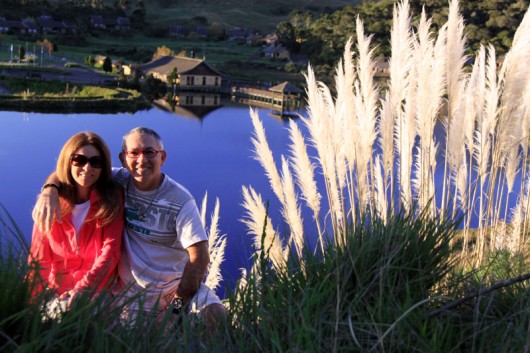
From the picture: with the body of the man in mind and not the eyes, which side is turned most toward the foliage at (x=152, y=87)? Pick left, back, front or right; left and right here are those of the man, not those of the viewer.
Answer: back

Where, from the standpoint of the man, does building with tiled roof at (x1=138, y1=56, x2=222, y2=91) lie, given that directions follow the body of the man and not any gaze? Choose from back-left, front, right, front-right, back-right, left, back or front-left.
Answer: back

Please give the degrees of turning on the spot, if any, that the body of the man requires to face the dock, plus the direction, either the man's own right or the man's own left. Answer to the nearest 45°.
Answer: approximately 180°

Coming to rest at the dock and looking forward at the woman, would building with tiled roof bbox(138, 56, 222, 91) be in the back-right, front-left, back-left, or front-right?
back-right

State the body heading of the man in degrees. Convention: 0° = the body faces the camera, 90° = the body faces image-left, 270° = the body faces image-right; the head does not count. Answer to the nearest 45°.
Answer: approximately 0°

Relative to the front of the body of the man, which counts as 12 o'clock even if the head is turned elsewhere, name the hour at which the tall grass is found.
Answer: The tall grass is roughly at 8 o'clock from the man.

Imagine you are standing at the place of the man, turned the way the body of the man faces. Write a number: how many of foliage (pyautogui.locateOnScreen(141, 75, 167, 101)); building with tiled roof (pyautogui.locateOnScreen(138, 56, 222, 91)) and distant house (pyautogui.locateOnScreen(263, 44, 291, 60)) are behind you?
3
